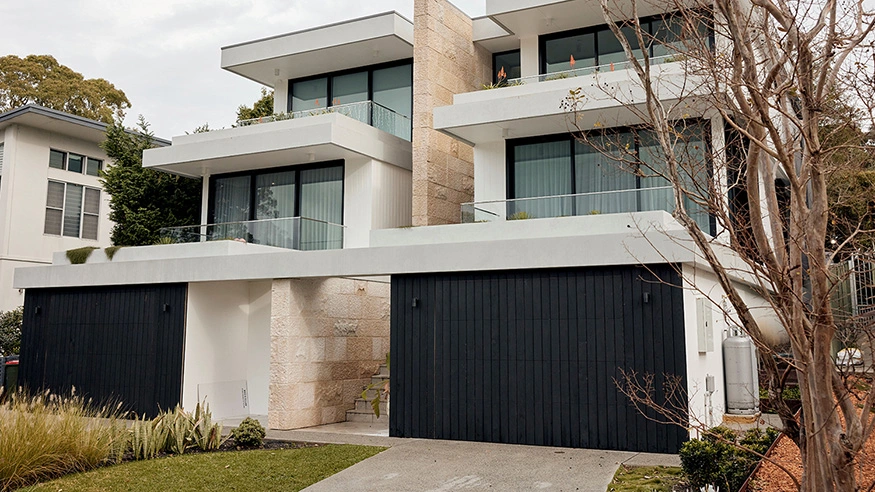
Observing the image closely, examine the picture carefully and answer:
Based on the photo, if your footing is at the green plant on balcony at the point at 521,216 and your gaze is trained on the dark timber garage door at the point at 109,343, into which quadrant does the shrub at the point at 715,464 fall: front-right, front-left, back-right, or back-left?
back-left

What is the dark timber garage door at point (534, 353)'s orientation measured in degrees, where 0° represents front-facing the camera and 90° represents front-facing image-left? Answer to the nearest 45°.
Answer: approximately 0°

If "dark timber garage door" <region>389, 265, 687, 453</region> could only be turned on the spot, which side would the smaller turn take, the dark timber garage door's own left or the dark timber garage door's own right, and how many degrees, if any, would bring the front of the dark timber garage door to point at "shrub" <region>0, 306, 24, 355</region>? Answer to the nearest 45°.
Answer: approximately 135° to the dark timber garage door's own right

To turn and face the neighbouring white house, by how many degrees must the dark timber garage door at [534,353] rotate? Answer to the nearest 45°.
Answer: approximately 135° to its right

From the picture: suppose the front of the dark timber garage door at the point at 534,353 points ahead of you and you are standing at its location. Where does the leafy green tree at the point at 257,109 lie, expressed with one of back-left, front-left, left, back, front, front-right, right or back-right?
back-right

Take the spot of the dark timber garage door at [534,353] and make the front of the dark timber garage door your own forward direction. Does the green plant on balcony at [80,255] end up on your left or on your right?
on your right

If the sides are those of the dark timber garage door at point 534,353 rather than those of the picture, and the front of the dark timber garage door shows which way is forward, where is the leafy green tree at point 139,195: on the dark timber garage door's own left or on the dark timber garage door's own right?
on the dark timber garage door's own right

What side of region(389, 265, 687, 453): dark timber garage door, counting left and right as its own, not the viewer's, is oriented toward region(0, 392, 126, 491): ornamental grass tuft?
right
